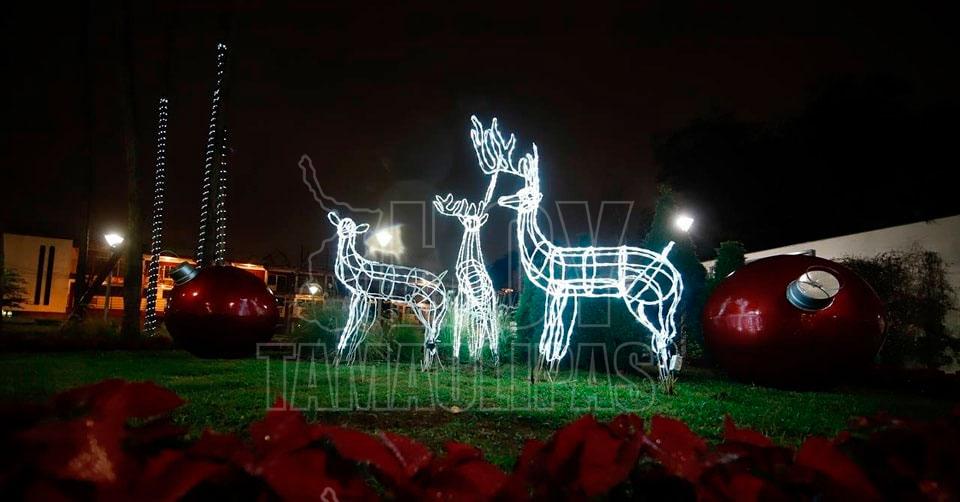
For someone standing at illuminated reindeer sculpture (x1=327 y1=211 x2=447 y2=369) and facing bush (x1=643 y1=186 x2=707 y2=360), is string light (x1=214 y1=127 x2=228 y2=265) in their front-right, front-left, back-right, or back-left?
back-left

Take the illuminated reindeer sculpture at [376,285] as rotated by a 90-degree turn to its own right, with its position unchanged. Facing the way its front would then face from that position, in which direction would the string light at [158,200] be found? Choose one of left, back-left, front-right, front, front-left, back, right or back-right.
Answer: front-left

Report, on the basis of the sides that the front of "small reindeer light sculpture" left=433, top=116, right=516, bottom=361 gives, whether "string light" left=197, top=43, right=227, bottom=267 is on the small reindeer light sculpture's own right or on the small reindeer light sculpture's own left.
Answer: on the small reindeer light sculpture's own right

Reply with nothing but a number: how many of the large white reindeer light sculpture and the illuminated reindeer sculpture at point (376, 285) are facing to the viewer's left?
2

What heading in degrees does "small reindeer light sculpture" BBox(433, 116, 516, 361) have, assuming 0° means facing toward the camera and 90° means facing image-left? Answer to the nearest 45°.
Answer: approximately 0°

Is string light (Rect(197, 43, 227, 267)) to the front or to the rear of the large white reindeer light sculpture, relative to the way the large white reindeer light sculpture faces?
to the front

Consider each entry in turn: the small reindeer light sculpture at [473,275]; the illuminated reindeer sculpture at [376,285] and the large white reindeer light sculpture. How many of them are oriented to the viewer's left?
2

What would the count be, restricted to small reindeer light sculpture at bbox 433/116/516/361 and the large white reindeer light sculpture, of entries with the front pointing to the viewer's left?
1

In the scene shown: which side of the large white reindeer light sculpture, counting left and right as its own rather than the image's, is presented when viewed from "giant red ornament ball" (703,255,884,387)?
back

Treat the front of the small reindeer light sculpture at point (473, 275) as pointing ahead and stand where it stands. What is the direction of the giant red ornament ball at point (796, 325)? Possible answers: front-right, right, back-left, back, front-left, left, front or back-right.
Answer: front-left

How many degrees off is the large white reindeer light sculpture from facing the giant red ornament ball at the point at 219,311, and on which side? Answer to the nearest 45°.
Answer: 0° — it already faces it

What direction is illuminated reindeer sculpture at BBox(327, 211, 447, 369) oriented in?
to the viewer's left

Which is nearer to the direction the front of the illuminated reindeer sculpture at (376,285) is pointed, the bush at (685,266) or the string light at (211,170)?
the string light

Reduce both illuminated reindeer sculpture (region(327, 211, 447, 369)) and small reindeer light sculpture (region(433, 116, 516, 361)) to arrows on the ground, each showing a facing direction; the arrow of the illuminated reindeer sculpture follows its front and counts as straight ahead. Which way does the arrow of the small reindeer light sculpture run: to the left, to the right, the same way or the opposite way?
to the left

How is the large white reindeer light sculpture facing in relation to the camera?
to the viewer's left

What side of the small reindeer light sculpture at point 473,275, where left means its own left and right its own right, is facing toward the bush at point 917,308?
left
